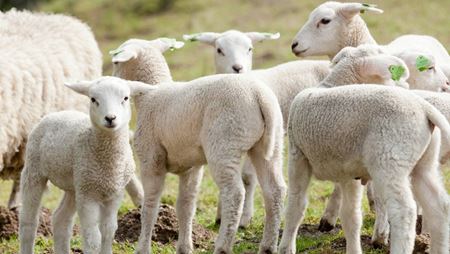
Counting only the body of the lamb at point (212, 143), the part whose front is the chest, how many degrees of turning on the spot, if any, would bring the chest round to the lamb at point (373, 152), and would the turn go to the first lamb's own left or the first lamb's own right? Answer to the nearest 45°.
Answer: approximately 180°

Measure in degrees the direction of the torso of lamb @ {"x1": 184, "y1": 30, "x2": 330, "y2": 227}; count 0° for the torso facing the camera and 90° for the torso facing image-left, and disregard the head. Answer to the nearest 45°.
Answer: approximately 45°

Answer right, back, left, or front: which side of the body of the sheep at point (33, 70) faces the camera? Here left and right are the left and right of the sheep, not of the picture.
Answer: left

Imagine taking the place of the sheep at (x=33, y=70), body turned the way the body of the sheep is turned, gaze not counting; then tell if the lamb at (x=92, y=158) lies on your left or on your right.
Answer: on your left

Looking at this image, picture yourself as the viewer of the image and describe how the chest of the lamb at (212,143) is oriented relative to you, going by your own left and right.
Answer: facing away from the viewer and to the left of the viewer

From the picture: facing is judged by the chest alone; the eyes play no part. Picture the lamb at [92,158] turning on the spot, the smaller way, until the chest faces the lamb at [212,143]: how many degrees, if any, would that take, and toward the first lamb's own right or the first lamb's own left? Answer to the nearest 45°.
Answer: approximately 45° to the first lamb's own left

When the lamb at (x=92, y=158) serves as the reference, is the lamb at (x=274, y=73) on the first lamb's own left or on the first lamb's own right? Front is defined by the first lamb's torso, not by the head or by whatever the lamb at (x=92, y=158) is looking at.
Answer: on the first lamb's own left

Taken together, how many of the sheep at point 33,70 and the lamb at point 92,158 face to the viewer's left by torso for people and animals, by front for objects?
1
